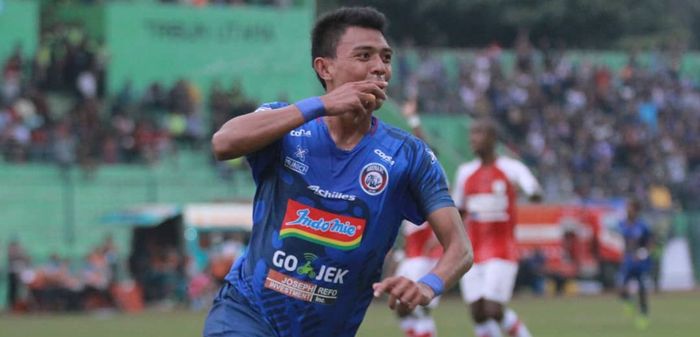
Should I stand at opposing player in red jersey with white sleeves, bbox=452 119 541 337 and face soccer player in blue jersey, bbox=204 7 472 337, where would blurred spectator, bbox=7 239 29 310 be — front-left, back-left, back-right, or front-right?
back-right

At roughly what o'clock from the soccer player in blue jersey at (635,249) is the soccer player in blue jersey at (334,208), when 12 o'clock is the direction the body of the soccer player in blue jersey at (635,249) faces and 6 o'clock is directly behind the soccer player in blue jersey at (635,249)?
the soccer player in blue jersey at (334,208) is roughly at 12 o'clock from the soccer player in blue jersey at (635,249).

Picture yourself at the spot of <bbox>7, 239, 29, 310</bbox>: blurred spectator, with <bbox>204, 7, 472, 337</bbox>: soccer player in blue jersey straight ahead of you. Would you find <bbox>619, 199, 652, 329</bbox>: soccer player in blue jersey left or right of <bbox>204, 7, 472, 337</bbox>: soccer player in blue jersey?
left

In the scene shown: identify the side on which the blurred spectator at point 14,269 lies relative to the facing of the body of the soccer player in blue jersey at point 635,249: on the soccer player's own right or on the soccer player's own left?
on the soccer player's own right

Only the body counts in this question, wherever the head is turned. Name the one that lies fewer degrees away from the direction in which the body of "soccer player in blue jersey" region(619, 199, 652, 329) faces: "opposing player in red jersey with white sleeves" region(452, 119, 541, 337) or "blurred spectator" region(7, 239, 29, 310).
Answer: the opposing player in red jersey with white sleeves

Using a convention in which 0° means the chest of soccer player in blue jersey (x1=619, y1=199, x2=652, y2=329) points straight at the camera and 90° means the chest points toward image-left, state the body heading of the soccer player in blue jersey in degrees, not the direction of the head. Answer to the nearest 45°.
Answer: approximately 0°

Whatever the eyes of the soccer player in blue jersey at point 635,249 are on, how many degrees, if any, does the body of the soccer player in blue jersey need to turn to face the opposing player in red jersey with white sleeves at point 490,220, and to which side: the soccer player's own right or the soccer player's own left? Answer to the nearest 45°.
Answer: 0° — they already face them
